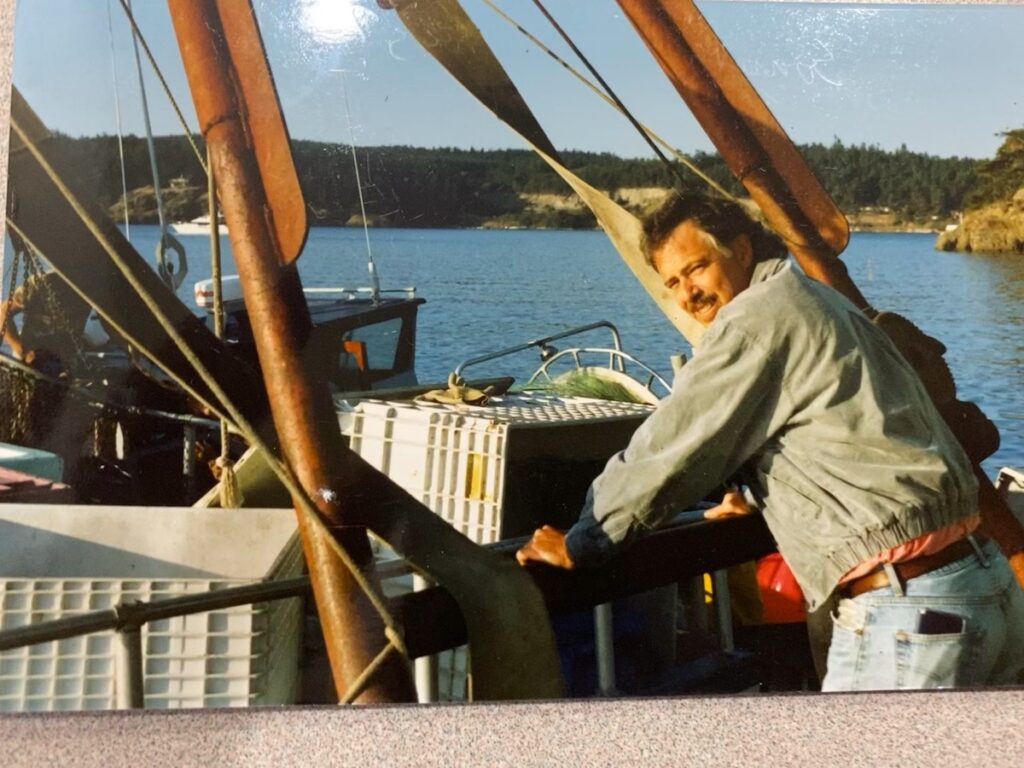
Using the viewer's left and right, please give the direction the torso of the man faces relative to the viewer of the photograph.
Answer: facing away from the viewer and to the left of the viewer

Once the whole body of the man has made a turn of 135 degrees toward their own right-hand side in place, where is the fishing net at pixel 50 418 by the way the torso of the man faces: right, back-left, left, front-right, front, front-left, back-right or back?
back

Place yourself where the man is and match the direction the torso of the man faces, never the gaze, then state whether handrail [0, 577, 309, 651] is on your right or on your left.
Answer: on your left

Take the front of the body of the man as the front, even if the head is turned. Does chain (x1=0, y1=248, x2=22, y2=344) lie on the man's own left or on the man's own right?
on the man's own left
